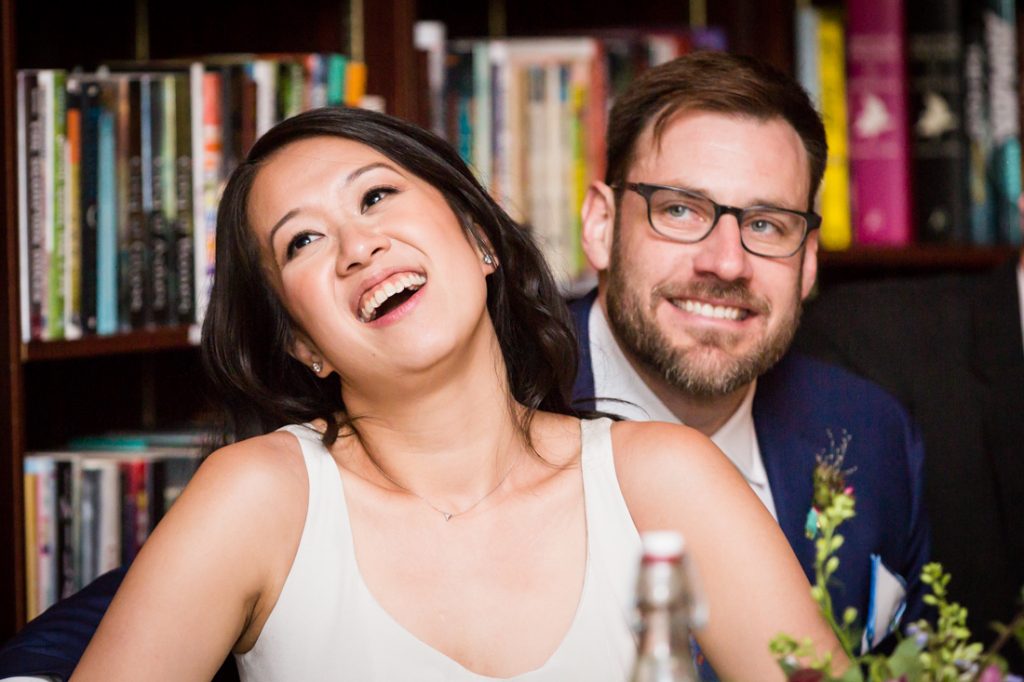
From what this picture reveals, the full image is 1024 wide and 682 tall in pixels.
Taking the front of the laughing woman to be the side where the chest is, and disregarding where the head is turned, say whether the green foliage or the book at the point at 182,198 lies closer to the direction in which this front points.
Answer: the green foliage

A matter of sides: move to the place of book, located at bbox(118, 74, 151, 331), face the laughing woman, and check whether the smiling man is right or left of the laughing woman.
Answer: left

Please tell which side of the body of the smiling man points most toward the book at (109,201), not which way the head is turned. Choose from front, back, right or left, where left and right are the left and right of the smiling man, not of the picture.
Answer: right

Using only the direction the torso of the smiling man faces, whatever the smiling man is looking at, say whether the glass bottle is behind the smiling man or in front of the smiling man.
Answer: in front

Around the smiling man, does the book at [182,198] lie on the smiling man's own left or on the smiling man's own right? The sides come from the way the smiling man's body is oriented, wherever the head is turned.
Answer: on the smiling man's own right

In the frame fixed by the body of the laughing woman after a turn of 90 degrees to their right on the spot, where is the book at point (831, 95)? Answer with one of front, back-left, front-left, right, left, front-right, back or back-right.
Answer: back-right

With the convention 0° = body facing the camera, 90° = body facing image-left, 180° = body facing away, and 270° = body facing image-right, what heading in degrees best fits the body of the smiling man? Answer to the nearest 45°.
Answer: approximately 0°

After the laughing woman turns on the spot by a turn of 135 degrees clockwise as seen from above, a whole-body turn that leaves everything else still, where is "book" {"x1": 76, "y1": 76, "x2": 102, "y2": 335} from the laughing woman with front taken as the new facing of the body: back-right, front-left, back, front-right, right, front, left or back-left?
front

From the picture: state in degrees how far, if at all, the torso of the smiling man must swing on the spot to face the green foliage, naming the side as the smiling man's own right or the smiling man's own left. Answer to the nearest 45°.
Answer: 0° — they already face it

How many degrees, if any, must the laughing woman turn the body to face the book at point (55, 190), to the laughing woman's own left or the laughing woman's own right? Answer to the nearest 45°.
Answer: approximately 135° to the laughing woman's own right

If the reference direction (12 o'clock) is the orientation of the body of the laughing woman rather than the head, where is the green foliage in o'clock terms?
The green foliage is roughly at 11 o'clock from the laughing woman.

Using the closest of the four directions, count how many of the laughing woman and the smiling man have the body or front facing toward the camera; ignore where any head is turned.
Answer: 2
